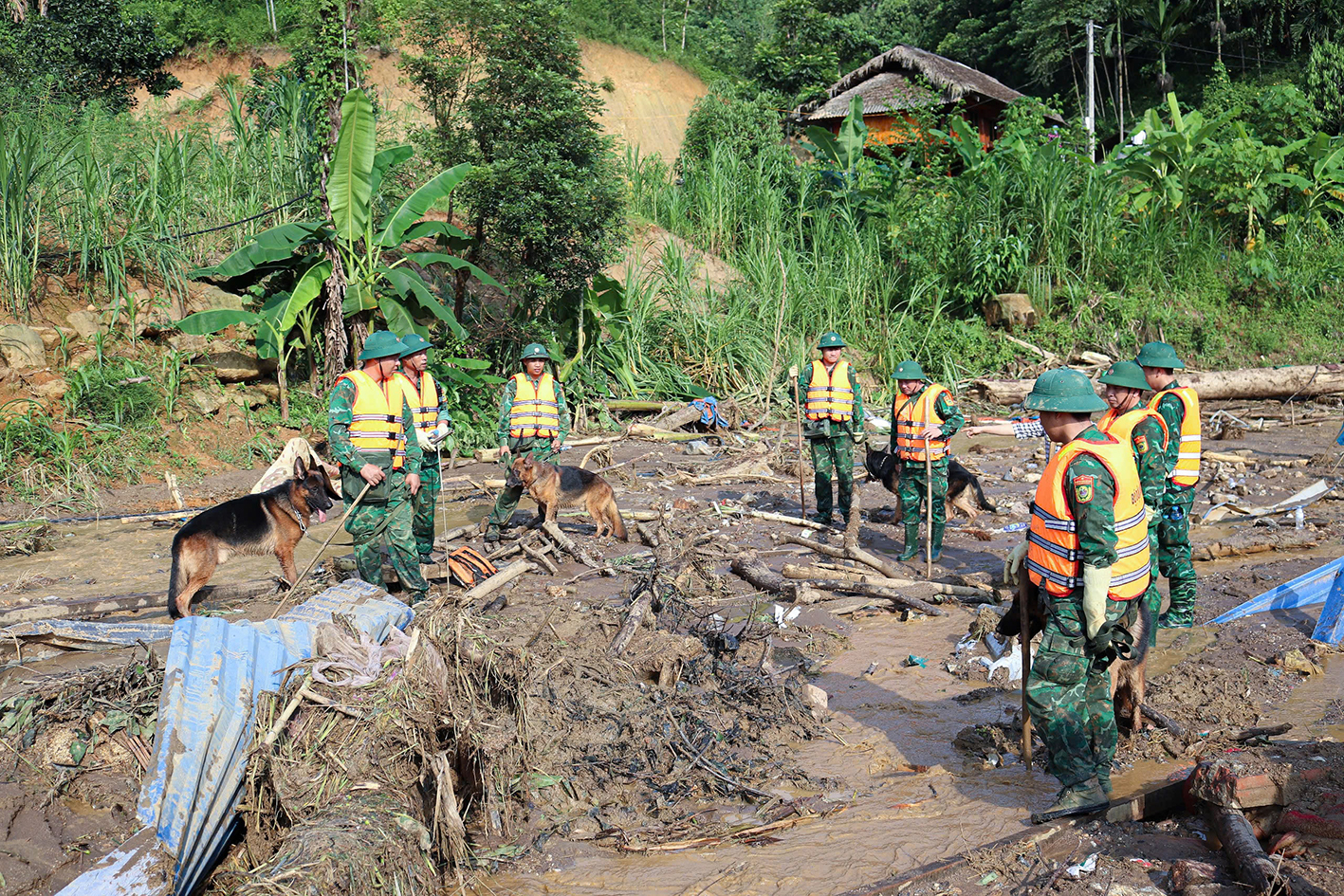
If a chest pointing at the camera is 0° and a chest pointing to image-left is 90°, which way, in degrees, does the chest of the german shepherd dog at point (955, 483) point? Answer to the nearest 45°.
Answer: approximately 90°

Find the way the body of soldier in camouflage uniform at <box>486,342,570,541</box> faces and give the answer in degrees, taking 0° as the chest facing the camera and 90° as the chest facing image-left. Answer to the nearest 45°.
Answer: approximately 0°

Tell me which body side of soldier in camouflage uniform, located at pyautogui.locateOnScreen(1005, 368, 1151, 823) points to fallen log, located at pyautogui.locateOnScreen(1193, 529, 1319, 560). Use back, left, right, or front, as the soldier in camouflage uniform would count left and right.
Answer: right

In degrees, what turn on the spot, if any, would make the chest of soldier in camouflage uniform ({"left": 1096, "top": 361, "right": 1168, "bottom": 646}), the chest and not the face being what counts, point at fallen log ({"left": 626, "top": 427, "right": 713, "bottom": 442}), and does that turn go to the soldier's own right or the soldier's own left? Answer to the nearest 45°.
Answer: approximately 90° to the soldier's own right

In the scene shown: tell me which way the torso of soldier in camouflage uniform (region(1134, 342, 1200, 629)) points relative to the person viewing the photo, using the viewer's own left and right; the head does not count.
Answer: facing to the left of the viewer

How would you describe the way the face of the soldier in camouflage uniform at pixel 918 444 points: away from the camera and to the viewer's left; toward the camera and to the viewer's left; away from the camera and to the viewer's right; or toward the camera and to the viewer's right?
toward the camera and to the viewer's left

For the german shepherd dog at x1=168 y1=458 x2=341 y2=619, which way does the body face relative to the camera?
to the viewer's right

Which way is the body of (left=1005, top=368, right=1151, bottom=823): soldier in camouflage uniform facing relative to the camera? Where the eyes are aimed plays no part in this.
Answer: to the viewer's left

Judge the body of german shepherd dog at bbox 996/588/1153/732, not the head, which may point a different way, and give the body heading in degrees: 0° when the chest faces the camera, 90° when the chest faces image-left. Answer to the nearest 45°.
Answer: approximately 90°

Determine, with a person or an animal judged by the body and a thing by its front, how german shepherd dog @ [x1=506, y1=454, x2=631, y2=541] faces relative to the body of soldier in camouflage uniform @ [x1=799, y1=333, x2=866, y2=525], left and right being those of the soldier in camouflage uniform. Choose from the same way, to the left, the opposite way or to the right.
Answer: to the right
